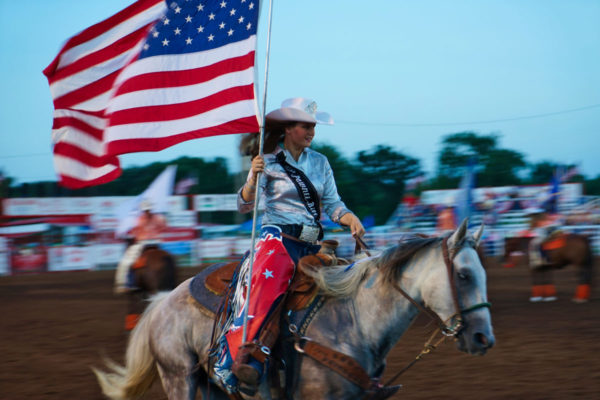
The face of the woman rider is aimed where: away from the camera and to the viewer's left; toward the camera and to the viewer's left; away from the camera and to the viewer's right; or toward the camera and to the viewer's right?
toward the camera and to the viewer's right

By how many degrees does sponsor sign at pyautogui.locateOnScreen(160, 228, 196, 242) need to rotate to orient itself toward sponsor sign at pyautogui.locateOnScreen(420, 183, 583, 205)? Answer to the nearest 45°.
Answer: approximately 90° to its left

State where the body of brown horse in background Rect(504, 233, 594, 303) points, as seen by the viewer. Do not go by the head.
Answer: to the viewer's left

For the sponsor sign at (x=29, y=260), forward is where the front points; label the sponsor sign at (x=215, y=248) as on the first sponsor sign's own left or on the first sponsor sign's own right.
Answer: on the first sponsor sign's own left

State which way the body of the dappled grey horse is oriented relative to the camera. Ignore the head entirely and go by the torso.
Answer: to the viewer's right

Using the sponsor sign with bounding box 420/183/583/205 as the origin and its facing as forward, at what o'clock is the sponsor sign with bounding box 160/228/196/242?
the sponsor sign with bounding box 160/228/196/242 is roughly at 2 o'clock from the sponsor sign with bounding box 420/183/583/205.
